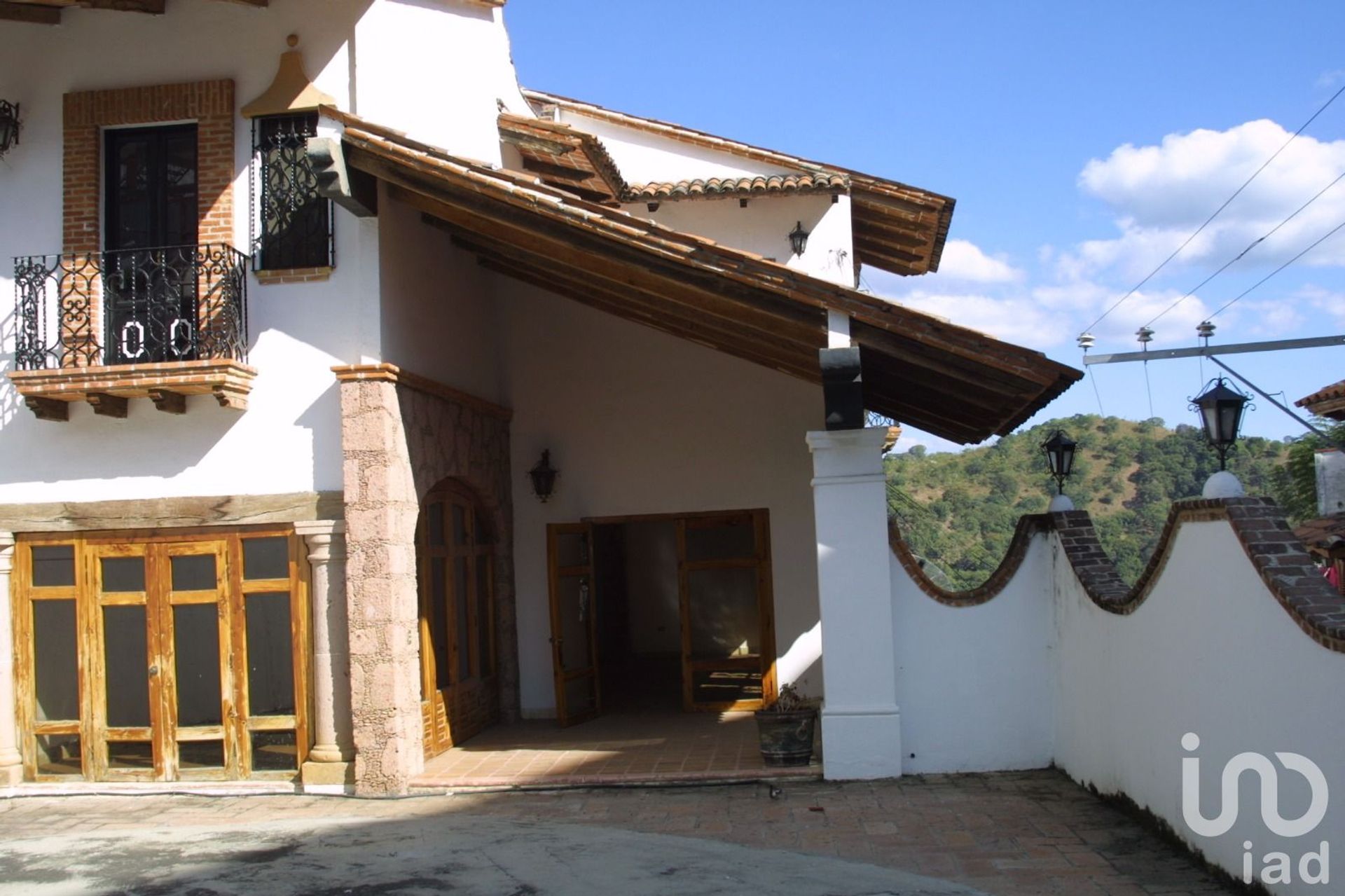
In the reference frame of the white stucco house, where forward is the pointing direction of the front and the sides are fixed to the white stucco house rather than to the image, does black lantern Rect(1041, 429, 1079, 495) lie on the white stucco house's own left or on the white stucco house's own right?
on the white stucco house's own left

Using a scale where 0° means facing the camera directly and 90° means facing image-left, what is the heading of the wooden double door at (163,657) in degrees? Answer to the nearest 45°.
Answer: approximately 0°

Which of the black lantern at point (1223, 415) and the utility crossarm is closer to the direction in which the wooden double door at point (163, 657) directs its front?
the black lantern

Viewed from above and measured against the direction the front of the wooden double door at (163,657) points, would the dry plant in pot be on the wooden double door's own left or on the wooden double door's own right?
on the wooden double door's own left

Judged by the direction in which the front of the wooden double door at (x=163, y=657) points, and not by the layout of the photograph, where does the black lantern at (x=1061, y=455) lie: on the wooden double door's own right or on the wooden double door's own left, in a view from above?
on the wooden double door's own left

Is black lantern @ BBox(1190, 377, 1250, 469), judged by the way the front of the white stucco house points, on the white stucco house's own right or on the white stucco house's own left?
on the white stucco house's own left
